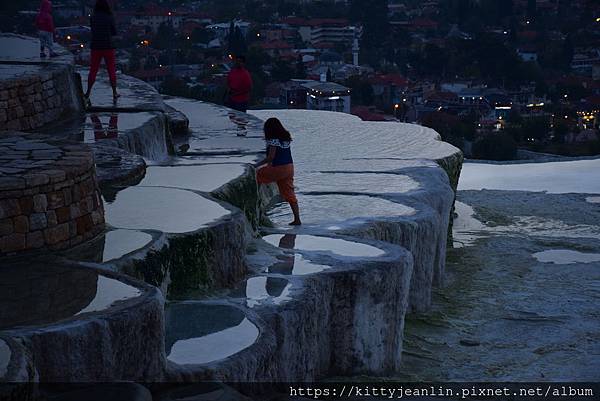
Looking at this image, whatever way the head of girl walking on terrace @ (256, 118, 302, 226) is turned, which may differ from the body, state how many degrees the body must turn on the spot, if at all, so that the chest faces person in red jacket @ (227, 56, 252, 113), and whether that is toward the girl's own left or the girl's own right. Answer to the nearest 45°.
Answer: approximately 45° to the girl's own right

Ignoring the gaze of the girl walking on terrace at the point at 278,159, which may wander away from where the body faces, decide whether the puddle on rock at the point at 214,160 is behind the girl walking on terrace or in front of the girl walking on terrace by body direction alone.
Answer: in front

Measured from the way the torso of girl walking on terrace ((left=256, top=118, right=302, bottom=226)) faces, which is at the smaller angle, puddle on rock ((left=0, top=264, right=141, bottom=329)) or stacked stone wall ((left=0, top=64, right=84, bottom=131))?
the stacked stone wall

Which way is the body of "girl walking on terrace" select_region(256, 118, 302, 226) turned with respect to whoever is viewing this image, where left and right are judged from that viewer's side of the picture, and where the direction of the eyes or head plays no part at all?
facing away from the viewer and to the left of the viewer
